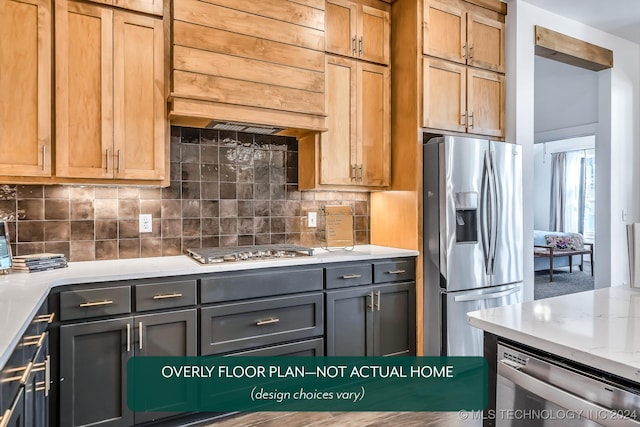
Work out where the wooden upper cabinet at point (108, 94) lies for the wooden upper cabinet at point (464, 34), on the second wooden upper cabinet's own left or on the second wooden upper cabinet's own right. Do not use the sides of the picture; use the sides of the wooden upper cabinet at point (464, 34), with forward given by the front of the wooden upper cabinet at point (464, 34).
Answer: on the second wooden upper cabinet's own right

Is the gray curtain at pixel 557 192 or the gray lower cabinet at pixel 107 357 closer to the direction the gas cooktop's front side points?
the gray lower cabinet

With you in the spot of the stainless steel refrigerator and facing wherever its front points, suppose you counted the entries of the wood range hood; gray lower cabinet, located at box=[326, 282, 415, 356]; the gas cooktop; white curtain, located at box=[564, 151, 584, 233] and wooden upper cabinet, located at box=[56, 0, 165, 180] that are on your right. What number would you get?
4

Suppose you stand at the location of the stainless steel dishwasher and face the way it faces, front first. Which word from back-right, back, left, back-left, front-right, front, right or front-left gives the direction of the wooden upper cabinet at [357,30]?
right

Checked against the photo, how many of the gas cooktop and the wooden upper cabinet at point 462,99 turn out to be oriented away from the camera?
0

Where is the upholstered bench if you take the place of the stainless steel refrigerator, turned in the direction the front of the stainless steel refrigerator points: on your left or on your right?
on your left

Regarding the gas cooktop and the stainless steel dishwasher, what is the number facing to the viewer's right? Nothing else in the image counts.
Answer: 0

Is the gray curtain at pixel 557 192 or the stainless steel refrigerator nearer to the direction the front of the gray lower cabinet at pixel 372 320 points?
the stainless steel refrigerator

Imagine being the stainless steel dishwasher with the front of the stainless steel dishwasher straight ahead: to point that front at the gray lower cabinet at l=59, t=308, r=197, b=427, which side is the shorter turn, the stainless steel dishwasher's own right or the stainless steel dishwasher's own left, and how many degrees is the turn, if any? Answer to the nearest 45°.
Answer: approximately 45° to the stainless steel dishwasher's own right

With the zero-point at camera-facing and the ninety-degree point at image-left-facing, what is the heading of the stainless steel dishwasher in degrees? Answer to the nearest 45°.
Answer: approximately 45°

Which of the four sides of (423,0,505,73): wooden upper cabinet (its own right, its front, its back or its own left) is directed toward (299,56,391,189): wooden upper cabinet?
right

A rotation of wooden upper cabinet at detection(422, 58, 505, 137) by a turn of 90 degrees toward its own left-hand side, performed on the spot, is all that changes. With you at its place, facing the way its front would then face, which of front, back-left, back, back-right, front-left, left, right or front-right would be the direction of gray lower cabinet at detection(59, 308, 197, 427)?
back

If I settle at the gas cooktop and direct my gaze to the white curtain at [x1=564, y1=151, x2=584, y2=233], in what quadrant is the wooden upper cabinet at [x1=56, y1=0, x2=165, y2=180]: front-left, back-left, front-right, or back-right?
back-left

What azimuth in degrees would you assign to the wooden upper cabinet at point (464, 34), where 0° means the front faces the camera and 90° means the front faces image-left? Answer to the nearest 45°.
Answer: approximately 315°

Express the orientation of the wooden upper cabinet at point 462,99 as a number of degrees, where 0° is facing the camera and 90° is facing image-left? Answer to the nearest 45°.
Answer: approximately 315°
